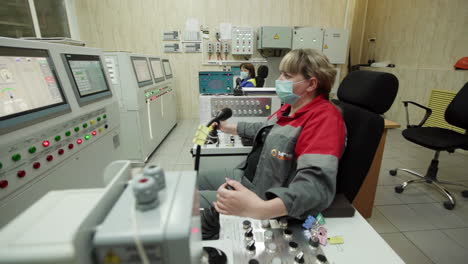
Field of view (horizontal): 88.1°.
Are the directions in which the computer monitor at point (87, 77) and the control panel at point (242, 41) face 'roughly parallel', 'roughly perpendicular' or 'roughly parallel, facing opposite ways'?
roughly perpendicular

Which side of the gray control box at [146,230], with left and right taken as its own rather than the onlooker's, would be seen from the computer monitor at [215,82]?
left

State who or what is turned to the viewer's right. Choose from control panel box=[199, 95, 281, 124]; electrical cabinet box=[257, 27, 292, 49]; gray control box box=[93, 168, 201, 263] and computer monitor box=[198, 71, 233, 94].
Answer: gray control box box=[93, 168, 201, 263]

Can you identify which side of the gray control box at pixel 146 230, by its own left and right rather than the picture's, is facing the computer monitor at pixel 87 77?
left

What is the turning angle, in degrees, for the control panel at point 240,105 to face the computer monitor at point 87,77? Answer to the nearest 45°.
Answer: approximately 90° to its right

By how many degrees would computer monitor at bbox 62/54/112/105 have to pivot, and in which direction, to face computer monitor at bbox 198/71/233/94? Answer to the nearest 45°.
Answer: approximately 45° to its left

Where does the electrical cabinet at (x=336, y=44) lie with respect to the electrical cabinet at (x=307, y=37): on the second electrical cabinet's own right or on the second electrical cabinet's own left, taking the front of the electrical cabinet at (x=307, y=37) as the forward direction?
on the second electrical cabinet's own left

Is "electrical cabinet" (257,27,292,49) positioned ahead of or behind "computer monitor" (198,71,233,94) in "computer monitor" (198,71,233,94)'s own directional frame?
behind

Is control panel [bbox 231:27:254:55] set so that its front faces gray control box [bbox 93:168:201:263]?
yes

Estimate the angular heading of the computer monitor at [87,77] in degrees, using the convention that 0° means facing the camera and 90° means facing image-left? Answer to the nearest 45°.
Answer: approximately 315°

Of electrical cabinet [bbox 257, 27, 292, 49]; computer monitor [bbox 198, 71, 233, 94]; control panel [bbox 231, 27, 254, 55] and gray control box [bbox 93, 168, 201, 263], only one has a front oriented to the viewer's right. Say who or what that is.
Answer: gray control box [bbox 93, 168, 201, 263]

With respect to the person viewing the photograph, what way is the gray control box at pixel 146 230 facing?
facing to the right of the viewer

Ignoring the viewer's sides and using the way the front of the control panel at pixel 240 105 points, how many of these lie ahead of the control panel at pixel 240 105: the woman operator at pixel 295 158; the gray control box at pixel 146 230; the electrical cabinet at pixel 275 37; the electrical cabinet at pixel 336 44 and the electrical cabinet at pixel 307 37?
2
